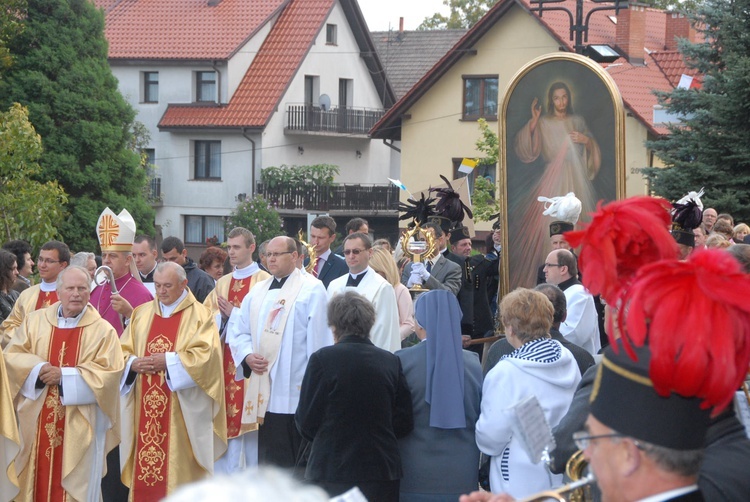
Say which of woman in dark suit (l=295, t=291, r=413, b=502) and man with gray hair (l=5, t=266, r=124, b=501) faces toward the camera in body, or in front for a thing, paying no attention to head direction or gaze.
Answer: the man with gray hair

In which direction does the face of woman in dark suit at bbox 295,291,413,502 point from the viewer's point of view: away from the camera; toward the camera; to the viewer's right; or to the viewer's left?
away from the camera

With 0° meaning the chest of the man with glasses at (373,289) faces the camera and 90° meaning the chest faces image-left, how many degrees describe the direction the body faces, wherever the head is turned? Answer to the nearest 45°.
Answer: approximately 45°

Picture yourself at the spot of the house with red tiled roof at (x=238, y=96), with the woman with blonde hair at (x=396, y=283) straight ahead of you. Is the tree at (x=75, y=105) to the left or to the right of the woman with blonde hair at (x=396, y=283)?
right

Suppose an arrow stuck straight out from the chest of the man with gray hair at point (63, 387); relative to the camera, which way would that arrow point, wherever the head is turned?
toward the camera

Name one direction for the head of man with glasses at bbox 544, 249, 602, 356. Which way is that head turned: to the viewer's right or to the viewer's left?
to the viewer's left

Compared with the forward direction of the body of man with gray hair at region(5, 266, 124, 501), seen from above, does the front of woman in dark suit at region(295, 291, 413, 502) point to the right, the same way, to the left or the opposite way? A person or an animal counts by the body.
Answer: the opposite way

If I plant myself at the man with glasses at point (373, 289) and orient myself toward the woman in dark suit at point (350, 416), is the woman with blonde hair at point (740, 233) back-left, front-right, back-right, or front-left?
back-left

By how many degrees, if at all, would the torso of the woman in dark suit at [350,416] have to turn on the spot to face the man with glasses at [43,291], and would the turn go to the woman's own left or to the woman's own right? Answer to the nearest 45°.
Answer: approximately 45° to the woman's own left

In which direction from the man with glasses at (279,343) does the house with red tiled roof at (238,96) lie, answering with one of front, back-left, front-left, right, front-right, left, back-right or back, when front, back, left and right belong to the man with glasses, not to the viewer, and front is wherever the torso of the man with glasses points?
back-right

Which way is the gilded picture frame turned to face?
toward the camera

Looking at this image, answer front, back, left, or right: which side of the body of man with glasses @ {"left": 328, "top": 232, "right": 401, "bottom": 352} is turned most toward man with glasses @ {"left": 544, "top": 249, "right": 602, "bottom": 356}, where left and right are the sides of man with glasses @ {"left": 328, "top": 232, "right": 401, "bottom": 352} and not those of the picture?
left

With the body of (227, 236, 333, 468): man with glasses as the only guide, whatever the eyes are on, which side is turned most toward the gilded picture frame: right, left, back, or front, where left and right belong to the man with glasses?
back

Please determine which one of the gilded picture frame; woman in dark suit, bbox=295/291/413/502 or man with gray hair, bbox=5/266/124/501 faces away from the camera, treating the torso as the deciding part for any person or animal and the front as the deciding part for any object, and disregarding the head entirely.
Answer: the woman in dark suit

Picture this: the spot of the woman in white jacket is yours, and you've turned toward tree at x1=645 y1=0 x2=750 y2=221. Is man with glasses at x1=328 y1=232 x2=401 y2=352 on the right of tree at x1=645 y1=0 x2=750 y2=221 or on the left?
left

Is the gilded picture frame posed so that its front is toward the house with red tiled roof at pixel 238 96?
no

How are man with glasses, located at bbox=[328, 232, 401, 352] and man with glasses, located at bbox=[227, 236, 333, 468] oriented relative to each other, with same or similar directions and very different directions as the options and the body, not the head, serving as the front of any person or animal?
same or similar directions

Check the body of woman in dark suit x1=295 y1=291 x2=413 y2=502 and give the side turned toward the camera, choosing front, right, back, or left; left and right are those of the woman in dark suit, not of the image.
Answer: back

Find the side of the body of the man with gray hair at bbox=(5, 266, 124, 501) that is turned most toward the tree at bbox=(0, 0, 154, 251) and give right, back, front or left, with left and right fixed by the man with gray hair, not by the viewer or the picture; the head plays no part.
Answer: back

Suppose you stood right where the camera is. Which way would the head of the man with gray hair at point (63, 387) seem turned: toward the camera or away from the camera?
toward the camera

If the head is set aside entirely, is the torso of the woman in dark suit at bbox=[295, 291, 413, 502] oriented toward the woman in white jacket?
no
